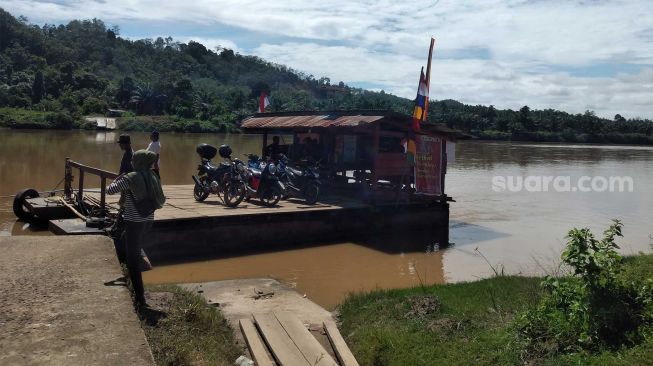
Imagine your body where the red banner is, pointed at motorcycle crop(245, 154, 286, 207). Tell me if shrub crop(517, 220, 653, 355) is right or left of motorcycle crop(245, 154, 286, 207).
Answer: left

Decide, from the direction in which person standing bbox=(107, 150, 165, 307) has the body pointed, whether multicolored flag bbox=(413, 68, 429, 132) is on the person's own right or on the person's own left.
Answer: on the person's own right

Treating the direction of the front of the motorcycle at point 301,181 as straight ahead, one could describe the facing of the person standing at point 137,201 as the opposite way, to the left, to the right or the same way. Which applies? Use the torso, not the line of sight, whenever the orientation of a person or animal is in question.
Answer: the opposite way

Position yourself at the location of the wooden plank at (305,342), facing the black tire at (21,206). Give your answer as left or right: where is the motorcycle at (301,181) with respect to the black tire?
right

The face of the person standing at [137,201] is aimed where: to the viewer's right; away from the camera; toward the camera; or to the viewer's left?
away from the camera

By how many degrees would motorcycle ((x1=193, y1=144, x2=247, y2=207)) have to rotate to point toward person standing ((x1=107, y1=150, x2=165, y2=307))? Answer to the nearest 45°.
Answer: approximately 45° to its right
